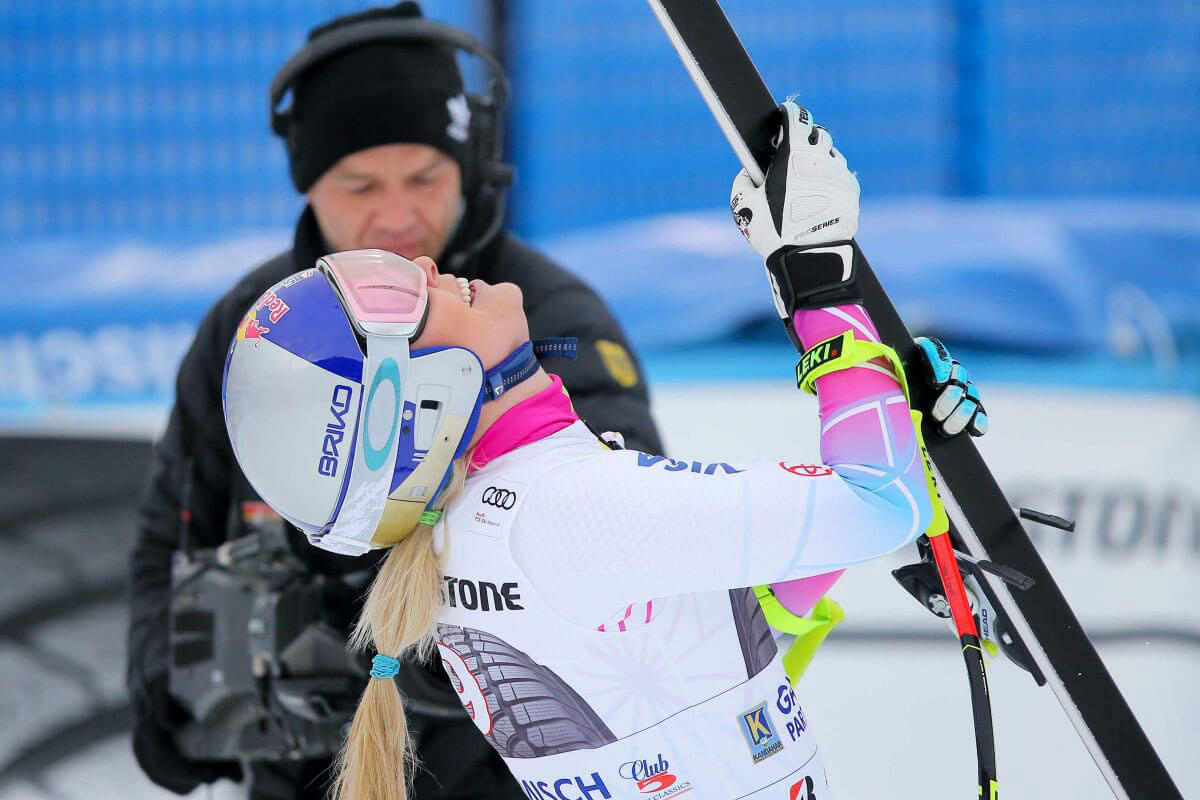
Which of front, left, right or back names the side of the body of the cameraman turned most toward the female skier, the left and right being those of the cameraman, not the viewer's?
front

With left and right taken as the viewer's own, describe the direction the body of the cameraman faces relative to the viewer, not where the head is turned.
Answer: facing the viewer

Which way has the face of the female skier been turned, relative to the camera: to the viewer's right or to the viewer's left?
to the viewer's right

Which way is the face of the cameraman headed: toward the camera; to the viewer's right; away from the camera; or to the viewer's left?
toward the camera
